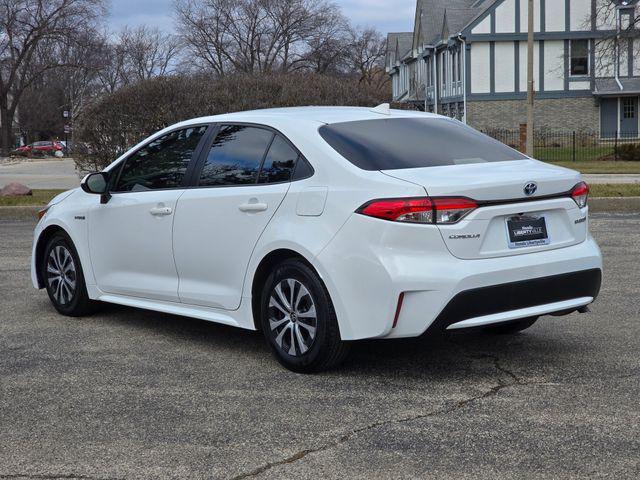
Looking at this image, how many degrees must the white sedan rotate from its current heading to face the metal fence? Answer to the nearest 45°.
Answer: approximately 45° to its right

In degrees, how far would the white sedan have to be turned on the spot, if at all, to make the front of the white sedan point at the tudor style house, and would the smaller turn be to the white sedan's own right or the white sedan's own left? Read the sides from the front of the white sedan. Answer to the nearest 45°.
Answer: approximately 45° to the white sedan's own right

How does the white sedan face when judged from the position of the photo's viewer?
facing away from the viewer and to the left of the viewer

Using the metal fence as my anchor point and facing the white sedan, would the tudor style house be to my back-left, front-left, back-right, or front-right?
back-right

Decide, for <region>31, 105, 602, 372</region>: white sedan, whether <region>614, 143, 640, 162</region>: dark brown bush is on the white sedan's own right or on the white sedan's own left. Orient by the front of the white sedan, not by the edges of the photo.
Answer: on the white sedan's own right
